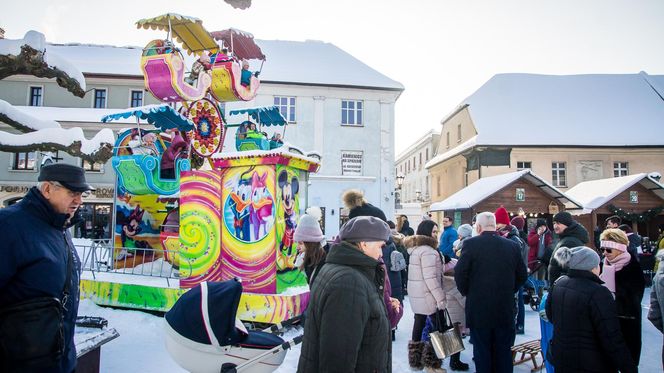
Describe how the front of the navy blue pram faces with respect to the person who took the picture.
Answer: facing to the left of the viewer

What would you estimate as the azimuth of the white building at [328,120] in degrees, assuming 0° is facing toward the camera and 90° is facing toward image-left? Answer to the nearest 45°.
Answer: approximately 0°

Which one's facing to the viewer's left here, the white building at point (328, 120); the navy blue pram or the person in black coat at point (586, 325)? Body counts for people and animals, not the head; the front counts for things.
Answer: the navy blue pram

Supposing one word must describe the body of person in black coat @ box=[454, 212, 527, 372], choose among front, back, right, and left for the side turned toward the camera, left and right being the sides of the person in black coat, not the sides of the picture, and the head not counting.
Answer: back

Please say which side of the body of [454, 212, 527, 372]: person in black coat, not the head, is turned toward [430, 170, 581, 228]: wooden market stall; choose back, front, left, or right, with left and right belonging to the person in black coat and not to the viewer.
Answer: front

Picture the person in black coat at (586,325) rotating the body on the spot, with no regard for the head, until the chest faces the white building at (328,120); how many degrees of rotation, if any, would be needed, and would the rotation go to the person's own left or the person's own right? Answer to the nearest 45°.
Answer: approximately 90° to the person's own left

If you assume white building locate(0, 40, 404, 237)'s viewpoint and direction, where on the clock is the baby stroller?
The baby stroller is roughly at 12 o'clock from the white building.

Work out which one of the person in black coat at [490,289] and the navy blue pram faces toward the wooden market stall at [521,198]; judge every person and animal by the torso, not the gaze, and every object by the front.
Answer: the person in black coat

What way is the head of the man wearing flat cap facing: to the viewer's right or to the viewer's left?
to the viewer's right

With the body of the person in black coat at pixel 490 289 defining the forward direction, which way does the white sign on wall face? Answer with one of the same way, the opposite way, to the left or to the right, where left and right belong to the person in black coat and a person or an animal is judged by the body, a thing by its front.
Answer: the opposite way

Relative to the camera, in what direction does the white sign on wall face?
facing the viewer

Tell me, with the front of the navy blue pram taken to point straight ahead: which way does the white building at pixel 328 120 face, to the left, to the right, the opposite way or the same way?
to the left

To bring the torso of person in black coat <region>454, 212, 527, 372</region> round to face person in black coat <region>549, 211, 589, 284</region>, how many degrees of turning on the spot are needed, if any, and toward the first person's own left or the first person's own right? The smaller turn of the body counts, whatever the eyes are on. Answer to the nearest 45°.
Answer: approximately 45° to the first person's own right

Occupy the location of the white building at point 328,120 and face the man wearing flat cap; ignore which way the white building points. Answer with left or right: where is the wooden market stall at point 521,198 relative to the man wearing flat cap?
left

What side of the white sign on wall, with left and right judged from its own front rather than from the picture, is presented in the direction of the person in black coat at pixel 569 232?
front
